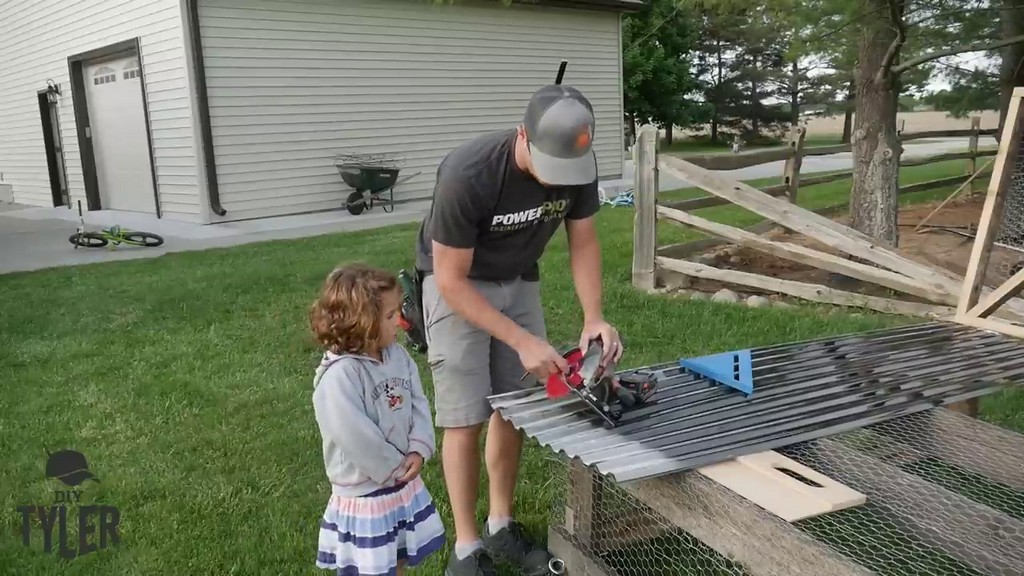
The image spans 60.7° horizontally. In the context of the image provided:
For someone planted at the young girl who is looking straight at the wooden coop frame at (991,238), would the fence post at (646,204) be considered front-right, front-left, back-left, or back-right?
front-left

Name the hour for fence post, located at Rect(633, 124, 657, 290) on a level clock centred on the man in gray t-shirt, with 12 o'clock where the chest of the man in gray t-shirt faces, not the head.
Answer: The fence post is roughly at 8 o'clock from the man in gray t-shirt.

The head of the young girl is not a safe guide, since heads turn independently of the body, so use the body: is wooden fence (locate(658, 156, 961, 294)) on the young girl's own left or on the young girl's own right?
on the young girl's own left

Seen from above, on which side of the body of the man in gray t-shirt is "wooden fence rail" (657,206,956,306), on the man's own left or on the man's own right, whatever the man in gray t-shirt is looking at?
on the man's own left

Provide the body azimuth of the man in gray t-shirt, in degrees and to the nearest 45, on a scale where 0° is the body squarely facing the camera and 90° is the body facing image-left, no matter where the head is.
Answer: approximately 315°

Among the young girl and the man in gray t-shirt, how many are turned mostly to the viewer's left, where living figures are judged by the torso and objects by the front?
0

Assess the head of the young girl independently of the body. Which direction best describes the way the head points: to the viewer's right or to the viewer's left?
to the viewer's right

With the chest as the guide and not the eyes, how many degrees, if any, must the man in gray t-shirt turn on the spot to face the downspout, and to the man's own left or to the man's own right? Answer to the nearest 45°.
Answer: approximately 180°

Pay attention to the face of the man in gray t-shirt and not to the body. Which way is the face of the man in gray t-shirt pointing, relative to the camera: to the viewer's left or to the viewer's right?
to the viewer's right

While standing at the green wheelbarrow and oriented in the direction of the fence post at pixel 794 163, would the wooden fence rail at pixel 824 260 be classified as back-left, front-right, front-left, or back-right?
front-right

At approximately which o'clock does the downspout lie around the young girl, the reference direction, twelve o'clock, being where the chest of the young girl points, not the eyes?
The downspout is roughly at 7 o'clock from the young girl.

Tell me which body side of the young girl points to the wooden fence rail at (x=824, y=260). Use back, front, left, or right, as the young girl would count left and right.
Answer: left
